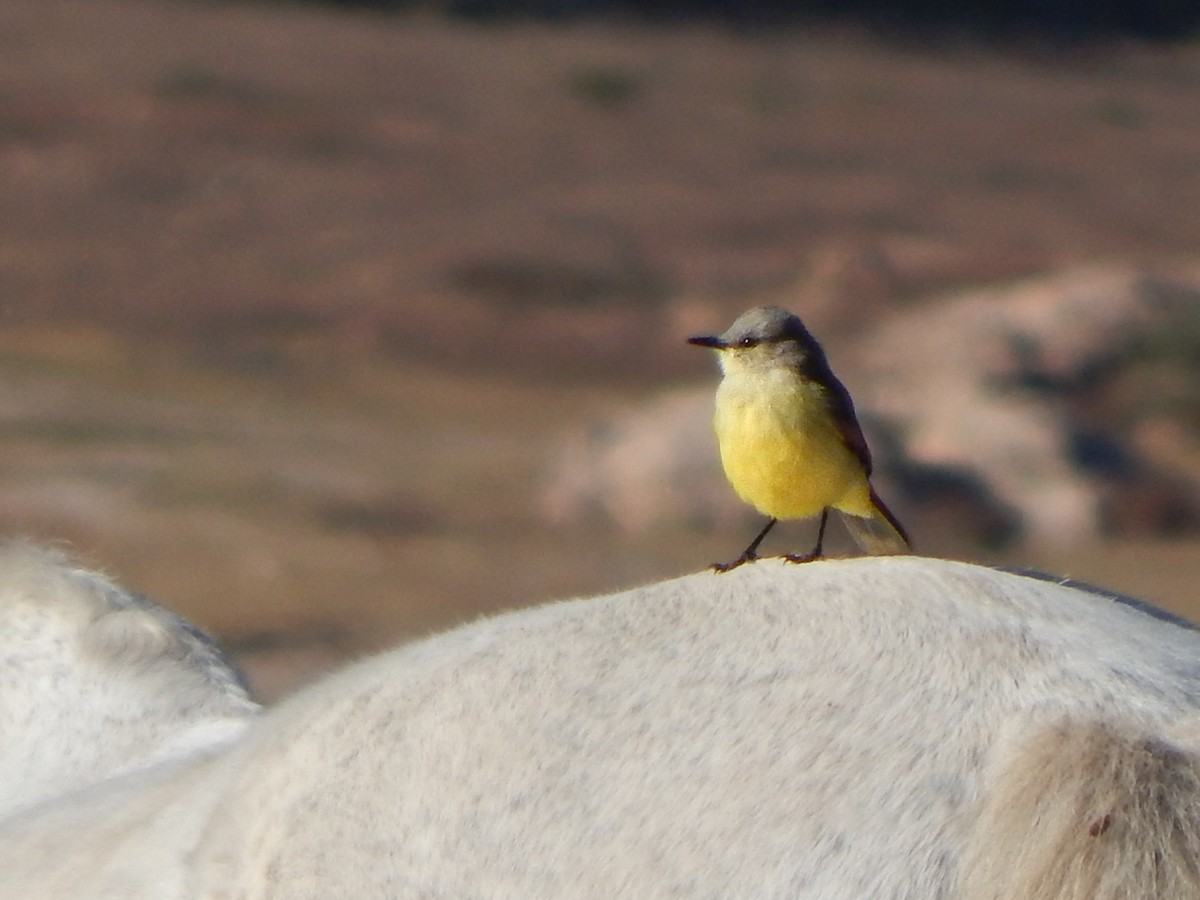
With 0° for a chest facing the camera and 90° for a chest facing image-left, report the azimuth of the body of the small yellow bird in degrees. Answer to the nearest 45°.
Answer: approximately 45°
